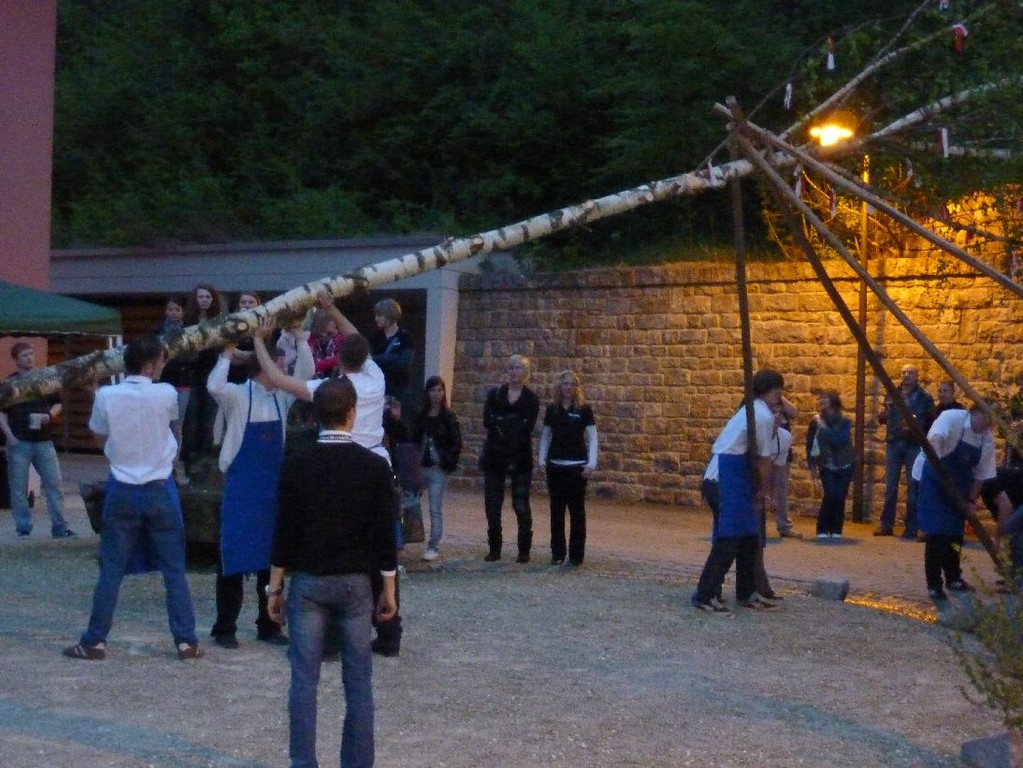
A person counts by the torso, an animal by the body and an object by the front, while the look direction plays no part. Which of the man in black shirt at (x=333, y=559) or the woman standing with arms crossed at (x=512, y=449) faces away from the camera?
the man in black shirt

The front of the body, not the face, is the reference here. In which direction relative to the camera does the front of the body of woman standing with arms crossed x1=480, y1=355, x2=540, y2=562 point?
toward the camera

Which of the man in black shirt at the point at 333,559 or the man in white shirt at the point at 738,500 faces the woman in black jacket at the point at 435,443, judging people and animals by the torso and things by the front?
the man in black shirt

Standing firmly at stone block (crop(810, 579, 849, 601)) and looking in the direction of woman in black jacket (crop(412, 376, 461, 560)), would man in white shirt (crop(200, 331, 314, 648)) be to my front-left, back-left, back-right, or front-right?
front-left

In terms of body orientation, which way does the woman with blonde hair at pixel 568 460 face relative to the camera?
toward the camera

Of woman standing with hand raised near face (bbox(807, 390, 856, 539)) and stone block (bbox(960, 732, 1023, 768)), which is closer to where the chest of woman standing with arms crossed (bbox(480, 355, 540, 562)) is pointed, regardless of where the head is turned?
the stone block

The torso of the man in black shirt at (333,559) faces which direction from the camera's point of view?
away from the camera

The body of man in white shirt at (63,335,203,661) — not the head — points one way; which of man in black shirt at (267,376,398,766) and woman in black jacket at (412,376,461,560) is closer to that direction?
the woman in black jacket

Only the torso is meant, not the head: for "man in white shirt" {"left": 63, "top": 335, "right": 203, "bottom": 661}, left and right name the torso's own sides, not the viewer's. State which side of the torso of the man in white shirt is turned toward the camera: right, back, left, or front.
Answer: back

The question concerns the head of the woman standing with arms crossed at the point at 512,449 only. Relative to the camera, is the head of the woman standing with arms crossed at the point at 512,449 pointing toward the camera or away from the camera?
toward the camera

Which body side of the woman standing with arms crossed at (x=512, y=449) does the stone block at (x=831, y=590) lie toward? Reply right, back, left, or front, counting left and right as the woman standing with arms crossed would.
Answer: left

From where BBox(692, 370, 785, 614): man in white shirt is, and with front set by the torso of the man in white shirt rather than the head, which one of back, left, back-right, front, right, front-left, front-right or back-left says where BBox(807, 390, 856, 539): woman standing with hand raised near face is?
left

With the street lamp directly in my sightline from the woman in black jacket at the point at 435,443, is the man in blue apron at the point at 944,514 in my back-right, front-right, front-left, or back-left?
front-right

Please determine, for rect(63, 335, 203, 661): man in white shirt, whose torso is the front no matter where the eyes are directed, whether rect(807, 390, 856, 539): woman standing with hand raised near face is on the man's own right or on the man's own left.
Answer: on the man's own right

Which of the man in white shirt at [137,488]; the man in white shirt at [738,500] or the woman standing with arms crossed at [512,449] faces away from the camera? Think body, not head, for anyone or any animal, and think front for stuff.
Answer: the man in white shirt at [137,488]

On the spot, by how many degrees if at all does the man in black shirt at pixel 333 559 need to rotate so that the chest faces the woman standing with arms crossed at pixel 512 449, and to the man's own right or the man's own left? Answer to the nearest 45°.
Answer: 0° — they already face them

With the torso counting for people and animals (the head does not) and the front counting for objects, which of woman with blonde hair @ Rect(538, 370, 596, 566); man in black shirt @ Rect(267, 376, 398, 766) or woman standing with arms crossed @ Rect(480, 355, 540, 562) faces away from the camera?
the man in black shirt

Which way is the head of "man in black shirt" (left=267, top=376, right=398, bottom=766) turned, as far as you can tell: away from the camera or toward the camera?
away from the camera

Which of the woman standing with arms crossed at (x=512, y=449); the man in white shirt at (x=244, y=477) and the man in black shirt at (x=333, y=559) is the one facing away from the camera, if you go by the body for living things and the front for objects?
the man in black shirt

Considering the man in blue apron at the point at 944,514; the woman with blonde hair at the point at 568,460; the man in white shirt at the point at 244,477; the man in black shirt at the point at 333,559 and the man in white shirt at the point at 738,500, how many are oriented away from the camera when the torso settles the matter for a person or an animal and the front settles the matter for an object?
1

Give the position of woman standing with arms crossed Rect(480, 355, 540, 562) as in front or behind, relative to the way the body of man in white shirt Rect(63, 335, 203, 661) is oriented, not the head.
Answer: in front

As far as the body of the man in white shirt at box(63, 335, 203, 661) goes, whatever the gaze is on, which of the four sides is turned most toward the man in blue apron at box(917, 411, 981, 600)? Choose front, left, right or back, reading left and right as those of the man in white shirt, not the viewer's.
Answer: right
